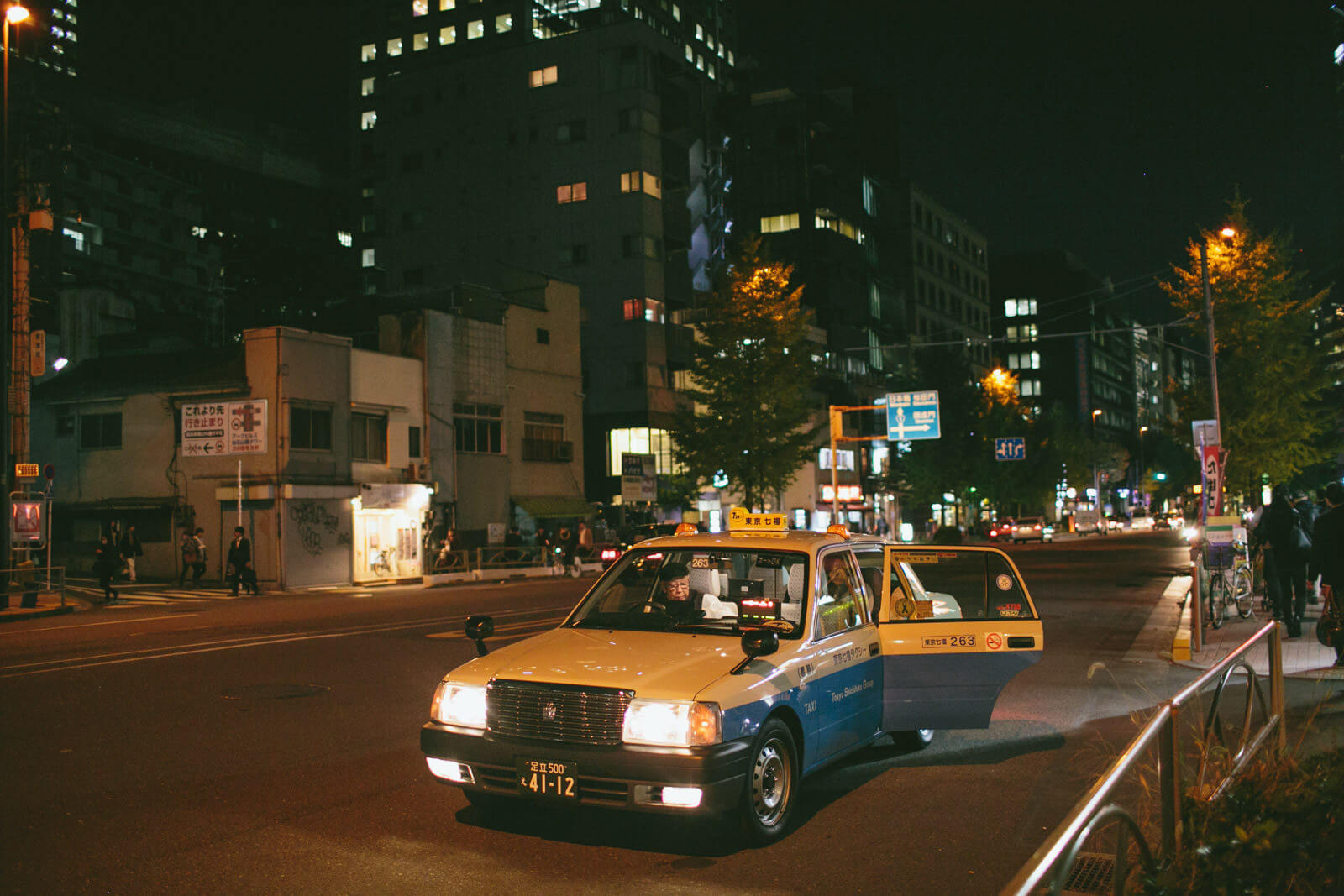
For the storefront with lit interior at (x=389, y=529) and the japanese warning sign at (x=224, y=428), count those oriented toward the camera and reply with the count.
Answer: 2

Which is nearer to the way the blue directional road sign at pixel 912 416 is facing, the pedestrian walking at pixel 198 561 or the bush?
the bush

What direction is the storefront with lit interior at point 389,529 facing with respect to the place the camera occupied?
facing the viewer

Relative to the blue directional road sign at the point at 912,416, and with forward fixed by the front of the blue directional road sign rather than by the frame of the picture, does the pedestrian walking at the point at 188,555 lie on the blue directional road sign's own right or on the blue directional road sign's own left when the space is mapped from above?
on the blue directional road sign's own right

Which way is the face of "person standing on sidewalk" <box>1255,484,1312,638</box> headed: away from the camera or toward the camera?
away from the camera

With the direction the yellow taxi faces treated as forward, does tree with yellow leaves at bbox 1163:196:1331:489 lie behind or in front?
behind

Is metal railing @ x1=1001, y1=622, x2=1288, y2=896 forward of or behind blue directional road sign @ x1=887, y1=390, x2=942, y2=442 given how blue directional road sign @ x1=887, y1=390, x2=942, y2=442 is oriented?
forward

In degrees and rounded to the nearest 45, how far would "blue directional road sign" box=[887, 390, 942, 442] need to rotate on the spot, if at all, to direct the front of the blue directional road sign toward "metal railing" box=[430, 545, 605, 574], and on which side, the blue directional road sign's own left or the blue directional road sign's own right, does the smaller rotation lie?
approximately 45° to the blue directional road sign's own right

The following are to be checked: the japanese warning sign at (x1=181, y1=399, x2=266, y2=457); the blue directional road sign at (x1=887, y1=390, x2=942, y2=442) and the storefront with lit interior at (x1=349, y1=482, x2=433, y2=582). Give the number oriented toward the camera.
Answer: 3

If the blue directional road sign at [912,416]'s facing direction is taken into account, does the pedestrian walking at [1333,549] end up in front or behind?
in front

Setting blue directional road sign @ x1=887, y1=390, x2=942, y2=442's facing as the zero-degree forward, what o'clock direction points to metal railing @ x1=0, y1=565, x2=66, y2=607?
The metal railing is roughly at 1 o'clock from the blue directional road sign.

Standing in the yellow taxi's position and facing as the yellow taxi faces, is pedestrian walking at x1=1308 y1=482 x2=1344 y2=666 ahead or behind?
behind

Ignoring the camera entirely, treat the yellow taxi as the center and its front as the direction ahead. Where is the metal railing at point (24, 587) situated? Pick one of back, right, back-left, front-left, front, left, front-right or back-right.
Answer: right

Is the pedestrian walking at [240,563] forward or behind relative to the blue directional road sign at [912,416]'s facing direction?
forward

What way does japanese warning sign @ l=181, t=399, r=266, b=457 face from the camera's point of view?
toward the camera
